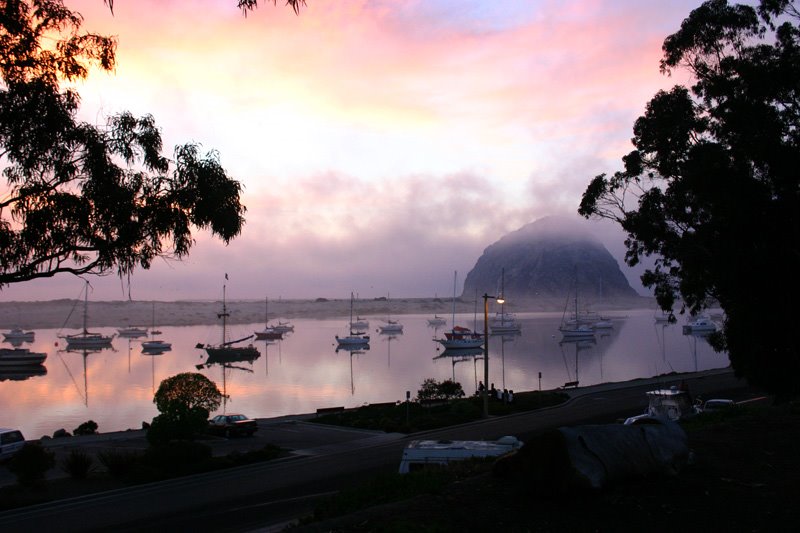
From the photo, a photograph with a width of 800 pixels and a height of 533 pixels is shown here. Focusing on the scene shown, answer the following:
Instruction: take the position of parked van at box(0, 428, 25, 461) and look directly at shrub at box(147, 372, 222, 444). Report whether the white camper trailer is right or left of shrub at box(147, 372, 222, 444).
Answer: right

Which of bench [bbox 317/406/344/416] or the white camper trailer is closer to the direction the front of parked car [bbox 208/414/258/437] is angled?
the bench

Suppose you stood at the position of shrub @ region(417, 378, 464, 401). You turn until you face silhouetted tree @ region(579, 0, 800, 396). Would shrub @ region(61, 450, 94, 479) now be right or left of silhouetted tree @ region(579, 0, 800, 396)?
right

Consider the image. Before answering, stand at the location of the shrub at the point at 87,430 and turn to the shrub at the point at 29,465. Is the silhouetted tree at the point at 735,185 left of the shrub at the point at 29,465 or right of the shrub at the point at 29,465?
left
